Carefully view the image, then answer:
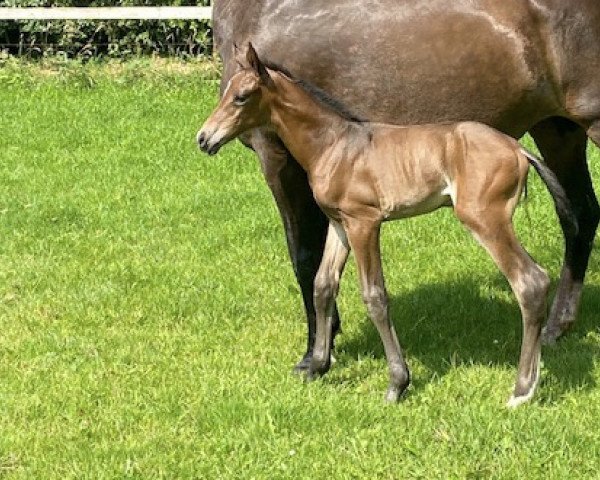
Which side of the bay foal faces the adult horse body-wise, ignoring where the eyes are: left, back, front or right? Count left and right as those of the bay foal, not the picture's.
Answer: right

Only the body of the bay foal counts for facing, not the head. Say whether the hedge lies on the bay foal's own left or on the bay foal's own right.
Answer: on the bay foal's own right

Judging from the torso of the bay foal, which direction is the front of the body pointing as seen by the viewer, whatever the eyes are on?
to the viewer's left

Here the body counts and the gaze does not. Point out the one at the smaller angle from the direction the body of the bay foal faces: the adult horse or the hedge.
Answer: the hedge
